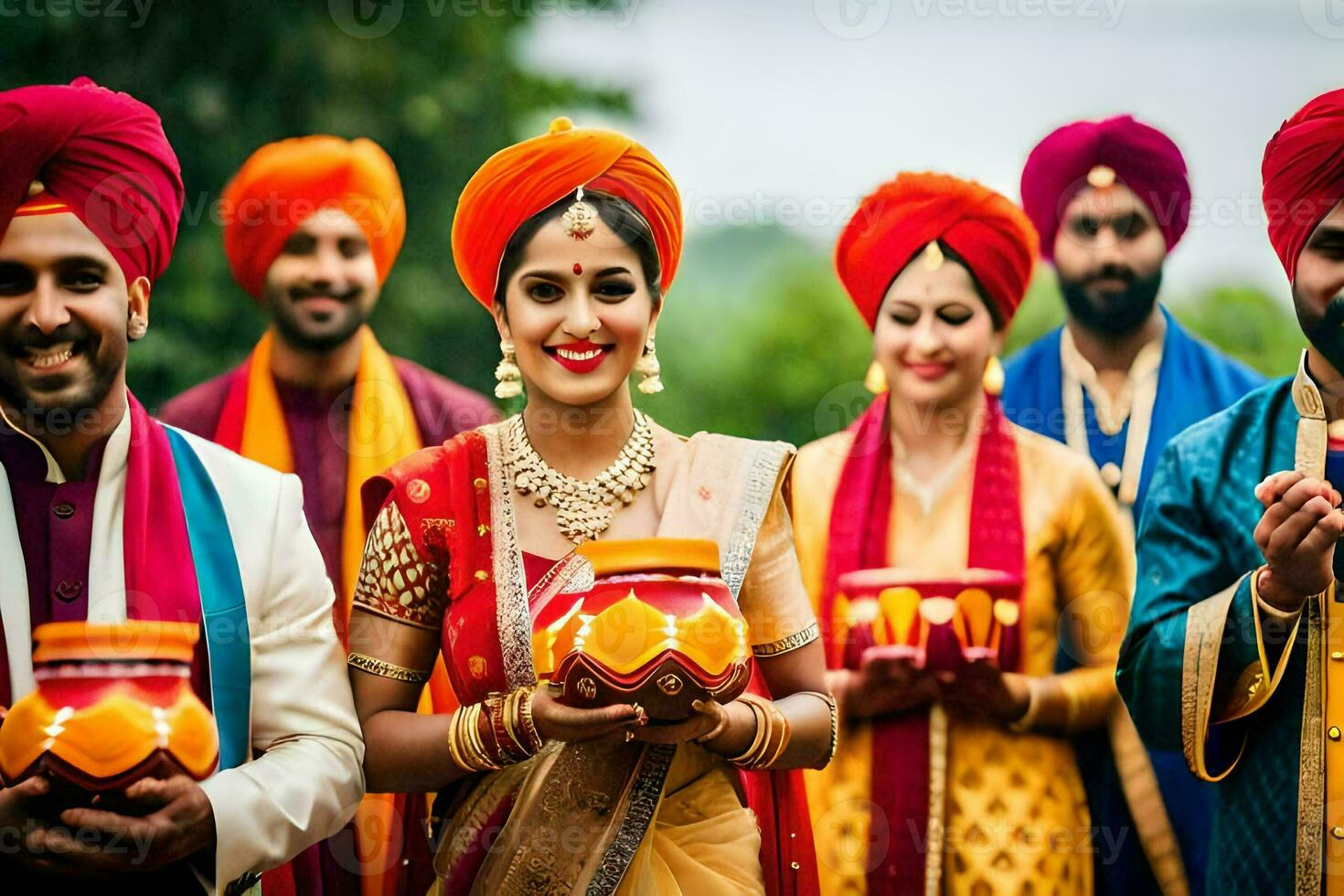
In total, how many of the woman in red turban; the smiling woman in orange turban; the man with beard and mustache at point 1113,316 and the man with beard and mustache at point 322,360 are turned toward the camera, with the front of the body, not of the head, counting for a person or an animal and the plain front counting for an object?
4

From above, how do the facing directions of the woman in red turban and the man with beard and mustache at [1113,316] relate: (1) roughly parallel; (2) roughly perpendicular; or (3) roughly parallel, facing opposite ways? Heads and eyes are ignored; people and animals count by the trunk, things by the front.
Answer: roughly parallel

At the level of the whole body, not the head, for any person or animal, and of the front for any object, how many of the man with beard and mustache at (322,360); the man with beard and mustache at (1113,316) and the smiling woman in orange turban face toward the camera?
3

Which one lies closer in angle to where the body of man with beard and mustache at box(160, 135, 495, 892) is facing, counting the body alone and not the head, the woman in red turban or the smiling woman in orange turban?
the smiling woman in orange turban

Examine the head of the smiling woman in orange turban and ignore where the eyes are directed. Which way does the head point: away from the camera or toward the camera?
toward the camera

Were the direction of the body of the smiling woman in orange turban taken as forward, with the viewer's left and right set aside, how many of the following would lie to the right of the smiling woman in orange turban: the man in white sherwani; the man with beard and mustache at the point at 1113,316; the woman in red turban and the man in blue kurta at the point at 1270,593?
1

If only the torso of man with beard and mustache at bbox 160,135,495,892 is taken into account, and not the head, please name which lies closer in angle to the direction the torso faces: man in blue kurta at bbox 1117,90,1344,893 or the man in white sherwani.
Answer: the man in white sherwani

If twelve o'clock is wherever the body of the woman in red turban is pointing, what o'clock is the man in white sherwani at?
The man in white sherwani is roughly at 2 o'clock from the woman in red turban.

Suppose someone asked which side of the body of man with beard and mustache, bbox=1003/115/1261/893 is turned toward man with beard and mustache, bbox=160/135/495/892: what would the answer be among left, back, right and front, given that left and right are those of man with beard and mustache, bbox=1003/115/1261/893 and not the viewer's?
right

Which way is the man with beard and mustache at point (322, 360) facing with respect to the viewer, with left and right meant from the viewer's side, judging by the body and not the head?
facing the viewer

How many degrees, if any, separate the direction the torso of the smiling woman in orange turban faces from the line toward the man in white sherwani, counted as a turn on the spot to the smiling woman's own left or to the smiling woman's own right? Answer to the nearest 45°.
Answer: approximately 90° to the smiling woman's own right

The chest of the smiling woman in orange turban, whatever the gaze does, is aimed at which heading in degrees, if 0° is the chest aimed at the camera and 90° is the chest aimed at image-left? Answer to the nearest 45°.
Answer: approximately 0°

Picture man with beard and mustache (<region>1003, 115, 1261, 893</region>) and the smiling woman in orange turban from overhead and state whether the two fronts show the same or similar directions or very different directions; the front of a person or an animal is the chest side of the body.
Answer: same or similar directions

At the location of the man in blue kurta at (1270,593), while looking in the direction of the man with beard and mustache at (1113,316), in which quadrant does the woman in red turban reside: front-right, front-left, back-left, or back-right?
front-left
